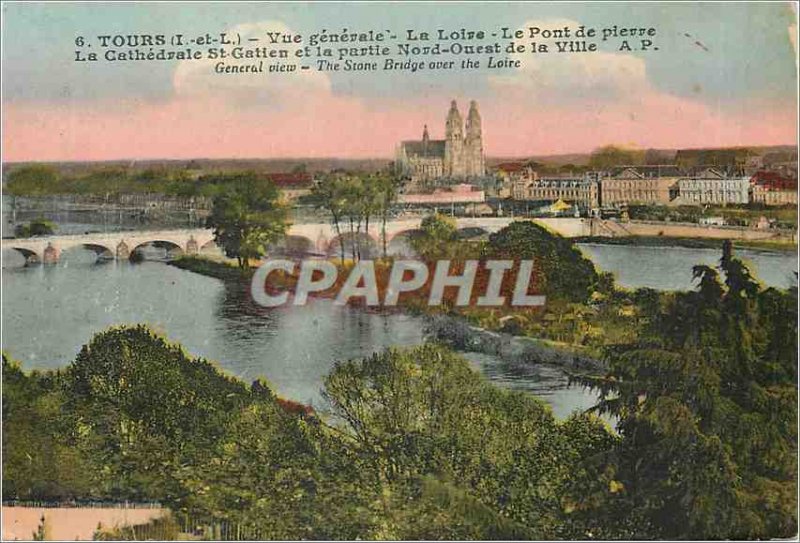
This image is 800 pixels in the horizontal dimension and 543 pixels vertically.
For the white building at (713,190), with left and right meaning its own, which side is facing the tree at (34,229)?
right

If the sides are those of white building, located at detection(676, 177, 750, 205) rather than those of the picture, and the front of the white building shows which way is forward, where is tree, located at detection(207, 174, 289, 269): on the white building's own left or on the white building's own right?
on the white building's own right

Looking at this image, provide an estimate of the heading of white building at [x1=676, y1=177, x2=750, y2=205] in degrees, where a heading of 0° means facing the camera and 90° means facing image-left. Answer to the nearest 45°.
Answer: approximately 0°

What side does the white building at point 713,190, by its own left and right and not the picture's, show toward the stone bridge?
right

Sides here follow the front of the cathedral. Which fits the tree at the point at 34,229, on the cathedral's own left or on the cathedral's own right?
on the cathedral's own right
